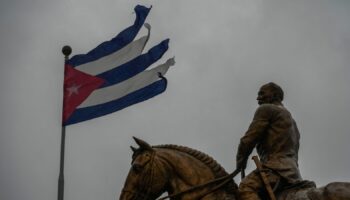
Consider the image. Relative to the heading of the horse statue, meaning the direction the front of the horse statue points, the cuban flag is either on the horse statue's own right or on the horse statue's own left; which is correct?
on the horse statue's own right

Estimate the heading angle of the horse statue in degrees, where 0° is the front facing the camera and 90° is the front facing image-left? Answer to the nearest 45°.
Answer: approximately 90°
